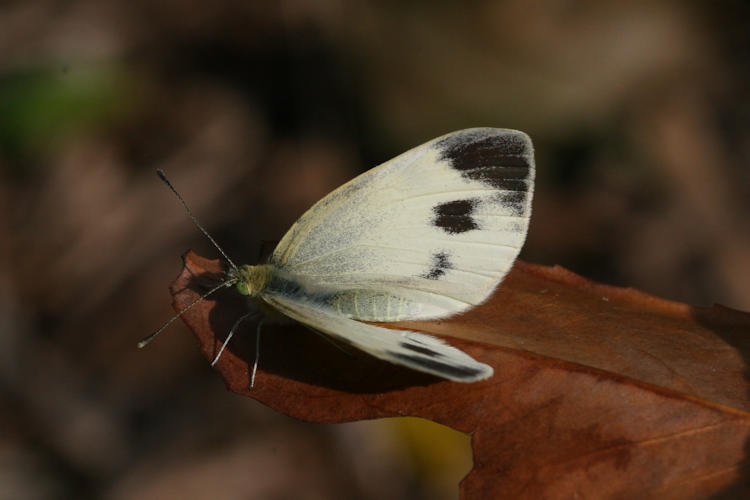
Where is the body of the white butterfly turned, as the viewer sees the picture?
to the viewer's left
